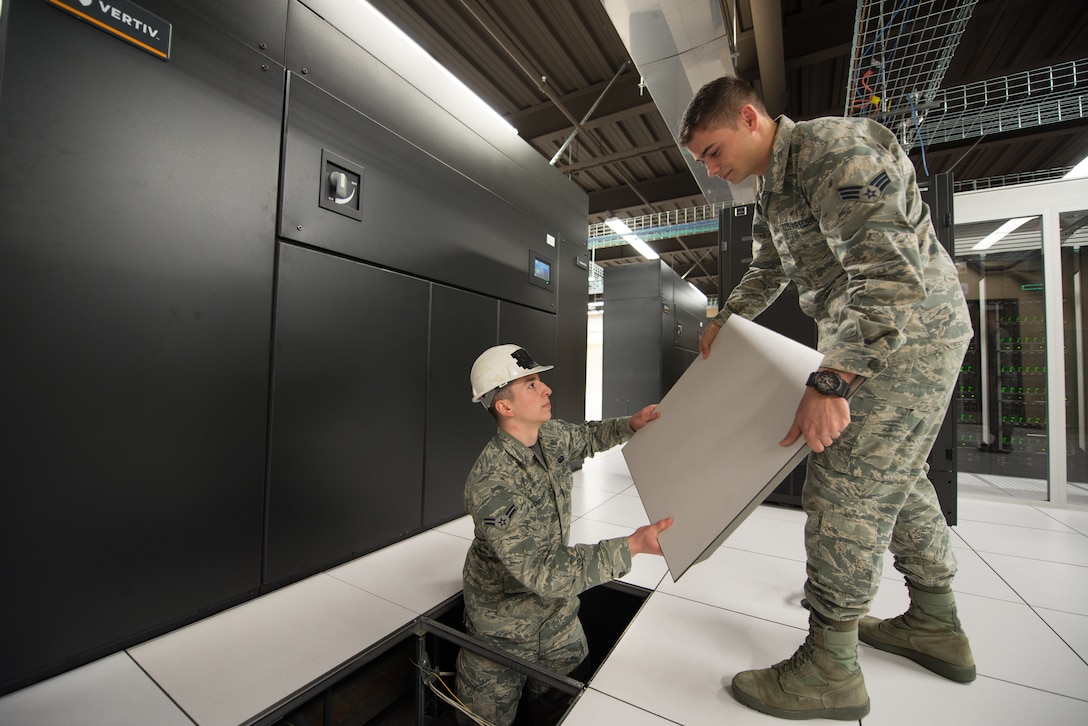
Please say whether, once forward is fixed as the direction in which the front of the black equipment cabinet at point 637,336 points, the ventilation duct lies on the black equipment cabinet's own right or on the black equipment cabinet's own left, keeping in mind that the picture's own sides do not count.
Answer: on the black equipment cabinet's own right

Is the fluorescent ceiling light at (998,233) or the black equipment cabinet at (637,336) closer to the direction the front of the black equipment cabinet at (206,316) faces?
the fluorescent ceiling light

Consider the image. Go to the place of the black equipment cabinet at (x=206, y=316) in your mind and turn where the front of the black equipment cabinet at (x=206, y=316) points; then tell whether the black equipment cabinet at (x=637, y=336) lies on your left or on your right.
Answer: on your left

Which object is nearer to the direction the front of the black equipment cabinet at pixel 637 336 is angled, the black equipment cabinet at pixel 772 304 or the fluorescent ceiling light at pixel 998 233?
the fluorescent ceiling light

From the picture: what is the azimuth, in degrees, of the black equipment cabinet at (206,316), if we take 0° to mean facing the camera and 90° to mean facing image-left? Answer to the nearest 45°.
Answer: approximately 315°

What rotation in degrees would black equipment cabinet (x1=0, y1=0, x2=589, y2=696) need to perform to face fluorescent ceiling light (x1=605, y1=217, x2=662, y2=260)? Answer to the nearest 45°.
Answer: approximately 90° to its left

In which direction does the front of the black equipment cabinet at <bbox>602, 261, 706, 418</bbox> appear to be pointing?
to the viewer's right

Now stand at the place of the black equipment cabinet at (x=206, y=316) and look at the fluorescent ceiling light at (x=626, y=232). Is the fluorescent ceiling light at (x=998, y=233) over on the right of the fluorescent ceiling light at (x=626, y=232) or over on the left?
right

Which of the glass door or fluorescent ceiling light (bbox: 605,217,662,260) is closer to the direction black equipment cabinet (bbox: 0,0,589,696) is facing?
the glass door

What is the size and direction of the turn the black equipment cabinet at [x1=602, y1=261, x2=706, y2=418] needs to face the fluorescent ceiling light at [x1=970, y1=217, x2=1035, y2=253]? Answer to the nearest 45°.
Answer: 0° — it already faces it

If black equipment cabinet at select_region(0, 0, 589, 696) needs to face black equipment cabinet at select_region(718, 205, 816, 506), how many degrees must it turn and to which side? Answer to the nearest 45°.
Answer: approximately 45° to its left
